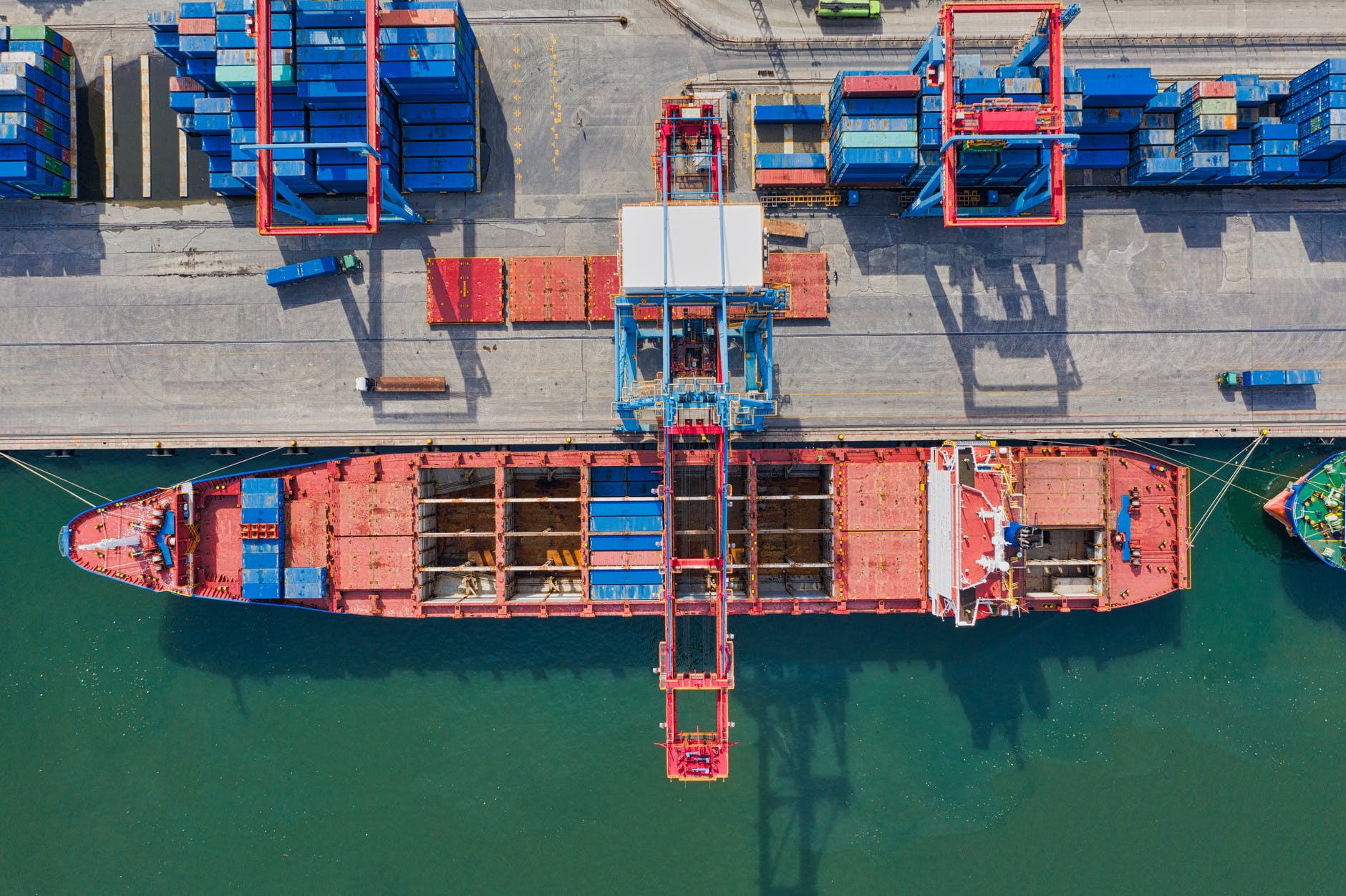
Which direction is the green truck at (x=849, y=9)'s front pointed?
to the viewer's right

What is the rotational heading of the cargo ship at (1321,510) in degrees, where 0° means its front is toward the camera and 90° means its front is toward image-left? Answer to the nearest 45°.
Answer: approximately 90°

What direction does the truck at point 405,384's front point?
to the viewer's left

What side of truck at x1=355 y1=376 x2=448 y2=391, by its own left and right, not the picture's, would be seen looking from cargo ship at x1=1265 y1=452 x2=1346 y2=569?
back

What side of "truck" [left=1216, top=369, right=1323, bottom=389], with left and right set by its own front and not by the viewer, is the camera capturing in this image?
left

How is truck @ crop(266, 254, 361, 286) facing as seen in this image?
to the viewer's right

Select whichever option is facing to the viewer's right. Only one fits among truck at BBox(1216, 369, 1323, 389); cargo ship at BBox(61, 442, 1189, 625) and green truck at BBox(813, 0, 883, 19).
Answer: the green truck
